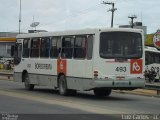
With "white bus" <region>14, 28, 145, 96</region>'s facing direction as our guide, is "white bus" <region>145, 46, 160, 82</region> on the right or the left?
on its right

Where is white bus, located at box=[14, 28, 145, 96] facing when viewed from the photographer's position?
facing away from the viewer and to the left of the viewer
